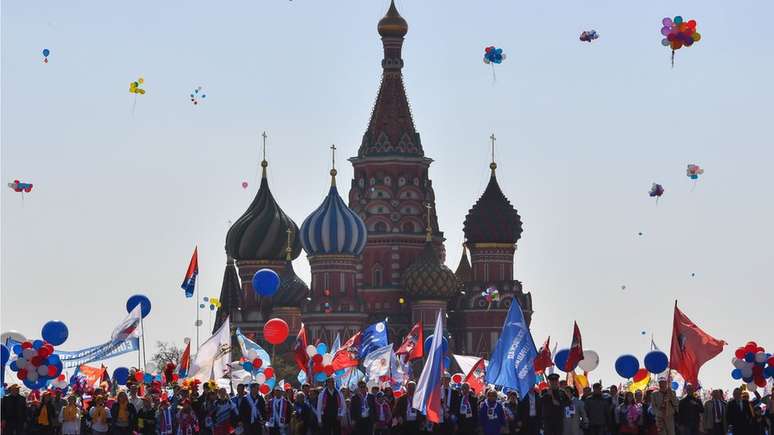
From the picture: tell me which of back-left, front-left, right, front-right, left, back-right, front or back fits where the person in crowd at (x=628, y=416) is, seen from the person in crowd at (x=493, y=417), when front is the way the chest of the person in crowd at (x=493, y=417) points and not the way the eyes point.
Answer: left

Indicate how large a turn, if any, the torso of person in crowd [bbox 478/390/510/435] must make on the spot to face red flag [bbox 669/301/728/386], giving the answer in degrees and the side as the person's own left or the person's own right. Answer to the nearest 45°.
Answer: approximately 135° to the person's own left

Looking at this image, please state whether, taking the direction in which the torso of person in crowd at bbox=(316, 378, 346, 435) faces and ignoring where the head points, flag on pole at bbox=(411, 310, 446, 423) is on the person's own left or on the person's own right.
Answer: on the person's own left

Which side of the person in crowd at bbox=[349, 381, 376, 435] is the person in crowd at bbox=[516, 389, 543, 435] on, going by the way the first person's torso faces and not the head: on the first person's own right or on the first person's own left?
on the first person's own left

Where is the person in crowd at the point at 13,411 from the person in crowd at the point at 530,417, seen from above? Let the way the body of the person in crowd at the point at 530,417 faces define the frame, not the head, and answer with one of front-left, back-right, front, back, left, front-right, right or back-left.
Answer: right

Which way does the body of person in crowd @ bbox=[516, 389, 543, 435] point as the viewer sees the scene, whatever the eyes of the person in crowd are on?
toward the camera

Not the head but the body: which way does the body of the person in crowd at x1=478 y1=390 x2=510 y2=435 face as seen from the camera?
toward the camera

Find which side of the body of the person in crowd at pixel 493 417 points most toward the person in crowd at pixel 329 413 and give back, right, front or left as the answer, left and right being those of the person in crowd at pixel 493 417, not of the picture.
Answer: right

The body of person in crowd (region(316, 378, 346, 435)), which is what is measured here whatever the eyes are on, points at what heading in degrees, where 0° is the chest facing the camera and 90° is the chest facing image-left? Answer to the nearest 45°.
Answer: approximately 0°

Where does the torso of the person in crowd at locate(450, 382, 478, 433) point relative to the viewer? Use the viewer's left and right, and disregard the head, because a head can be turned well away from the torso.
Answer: facing the viewer

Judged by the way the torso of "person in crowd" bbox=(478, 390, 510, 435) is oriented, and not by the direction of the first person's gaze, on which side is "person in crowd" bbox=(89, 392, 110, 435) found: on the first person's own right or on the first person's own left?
on the first person's own right
